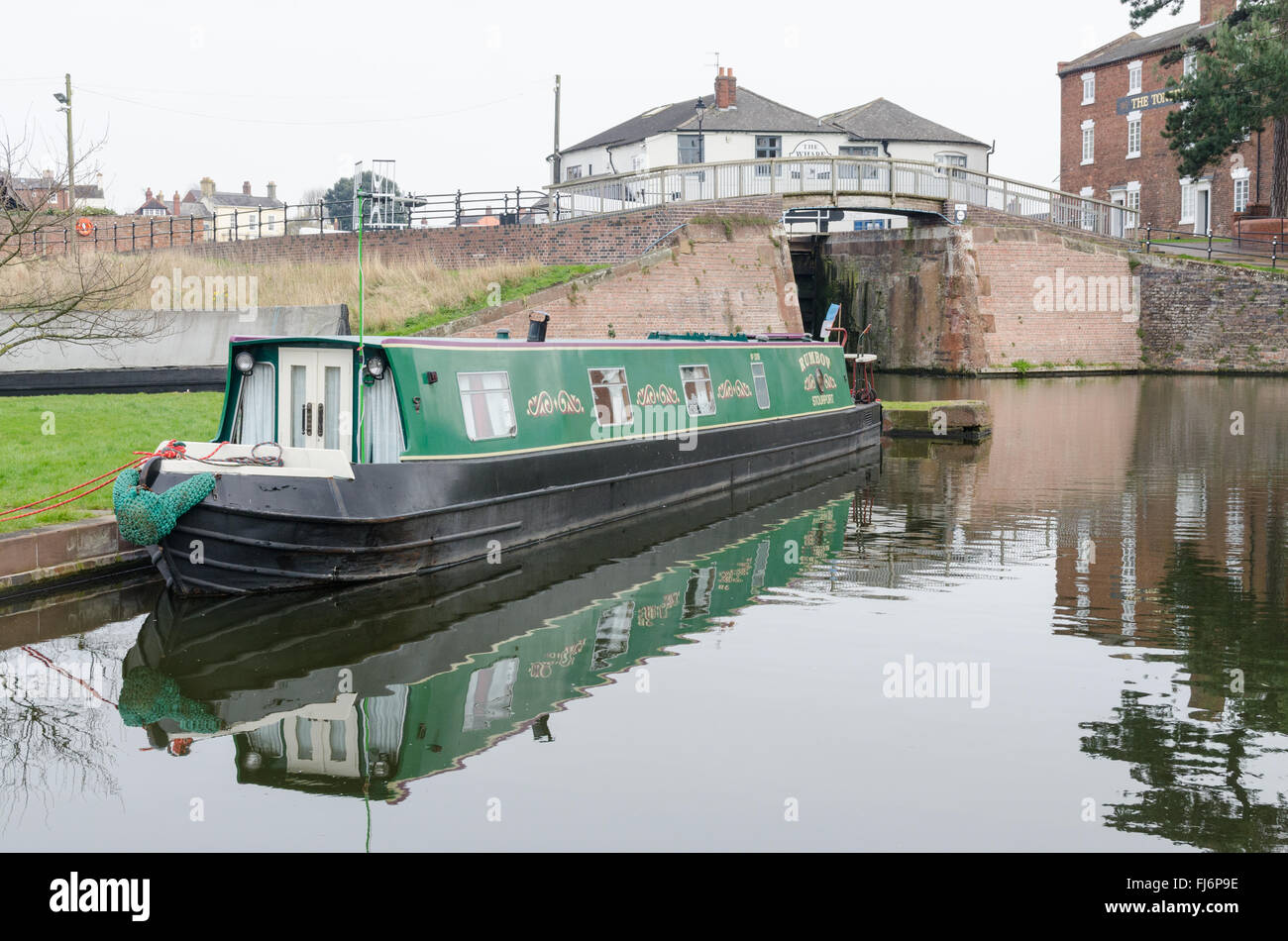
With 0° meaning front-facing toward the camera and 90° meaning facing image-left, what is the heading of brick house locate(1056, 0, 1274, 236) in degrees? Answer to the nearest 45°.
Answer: approximately 45°

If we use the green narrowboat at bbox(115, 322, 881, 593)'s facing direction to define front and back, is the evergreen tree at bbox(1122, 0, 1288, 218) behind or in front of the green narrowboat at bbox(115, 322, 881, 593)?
behind

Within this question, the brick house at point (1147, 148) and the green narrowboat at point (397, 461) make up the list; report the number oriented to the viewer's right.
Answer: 0

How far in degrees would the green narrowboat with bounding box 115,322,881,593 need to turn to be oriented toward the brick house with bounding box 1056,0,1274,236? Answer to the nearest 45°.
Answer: approximately 180°

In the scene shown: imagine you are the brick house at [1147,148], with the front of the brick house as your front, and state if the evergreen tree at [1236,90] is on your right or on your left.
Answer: on your left

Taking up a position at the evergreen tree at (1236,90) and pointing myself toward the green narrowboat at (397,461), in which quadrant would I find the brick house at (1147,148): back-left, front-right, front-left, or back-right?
back-right

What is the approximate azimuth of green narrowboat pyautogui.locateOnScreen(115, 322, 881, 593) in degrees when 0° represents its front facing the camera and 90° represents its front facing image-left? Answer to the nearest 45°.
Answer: approximately 45°

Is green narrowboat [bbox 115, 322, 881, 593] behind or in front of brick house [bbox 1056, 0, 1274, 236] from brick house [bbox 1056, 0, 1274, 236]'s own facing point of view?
in front
